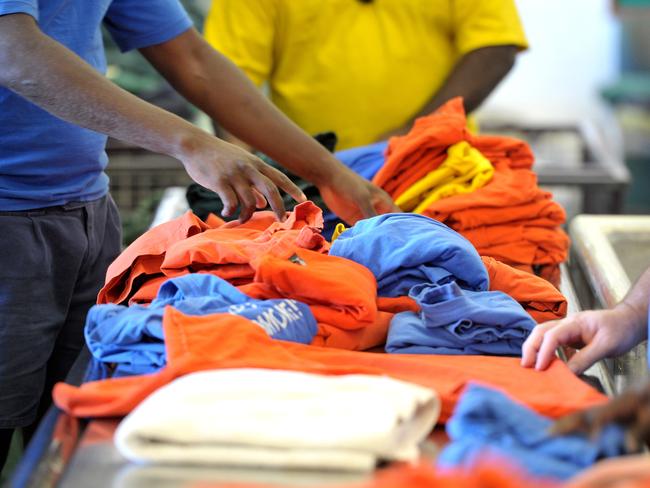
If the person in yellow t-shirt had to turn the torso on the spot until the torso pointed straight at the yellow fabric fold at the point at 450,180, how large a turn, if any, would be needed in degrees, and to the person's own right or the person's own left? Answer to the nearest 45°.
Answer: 0° — they already face it

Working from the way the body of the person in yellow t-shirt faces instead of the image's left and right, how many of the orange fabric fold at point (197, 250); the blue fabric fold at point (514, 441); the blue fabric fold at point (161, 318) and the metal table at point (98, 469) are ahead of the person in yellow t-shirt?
4

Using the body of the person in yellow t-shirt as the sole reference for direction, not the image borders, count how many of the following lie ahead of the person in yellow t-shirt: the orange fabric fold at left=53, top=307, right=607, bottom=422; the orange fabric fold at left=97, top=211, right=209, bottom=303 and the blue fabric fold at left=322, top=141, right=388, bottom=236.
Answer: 3

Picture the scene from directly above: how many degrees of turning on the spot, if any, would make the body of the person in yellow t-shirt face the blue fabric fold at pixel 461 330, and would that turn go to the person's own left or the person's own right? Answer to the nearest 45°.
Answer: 0° — they already face it

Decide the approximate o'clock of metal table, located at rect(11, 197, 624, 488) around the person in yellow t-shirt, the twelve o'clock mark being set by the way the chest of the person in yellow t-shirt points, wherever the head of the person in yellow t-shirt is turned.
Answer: The metal table is roughly at 12 o'clock from the person in yellow t-shirt.

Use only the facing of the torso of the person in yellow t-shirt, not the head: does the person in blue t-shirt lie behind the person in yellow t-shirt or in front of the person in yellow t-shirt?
in front

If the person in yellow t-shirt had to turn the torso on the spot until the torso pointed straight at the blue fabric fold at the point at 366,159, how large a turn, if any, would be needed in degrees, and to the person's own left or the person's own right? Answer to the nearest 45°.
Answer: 0° — they already face it

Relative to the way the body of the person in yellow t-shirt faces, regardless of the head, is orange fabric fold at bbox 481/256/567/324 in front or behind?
in front

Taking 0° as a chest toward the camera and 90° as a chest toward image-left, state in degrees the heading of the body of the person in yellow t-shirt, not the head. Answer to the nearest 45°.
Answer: approximately 0°

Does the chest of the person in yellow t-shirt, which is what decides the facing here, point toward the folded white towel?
yes

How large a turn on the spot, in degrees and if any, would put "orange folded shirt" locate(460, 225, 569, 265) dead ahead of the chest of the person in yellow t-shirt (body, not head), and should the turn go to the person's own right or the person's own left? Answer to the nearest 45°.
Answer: approximately 45° to the person's own left

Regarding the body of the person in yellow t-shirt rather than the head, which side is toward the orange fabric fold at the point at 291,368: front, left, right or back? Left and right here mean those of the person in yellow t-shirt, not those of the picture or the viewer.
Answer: front
